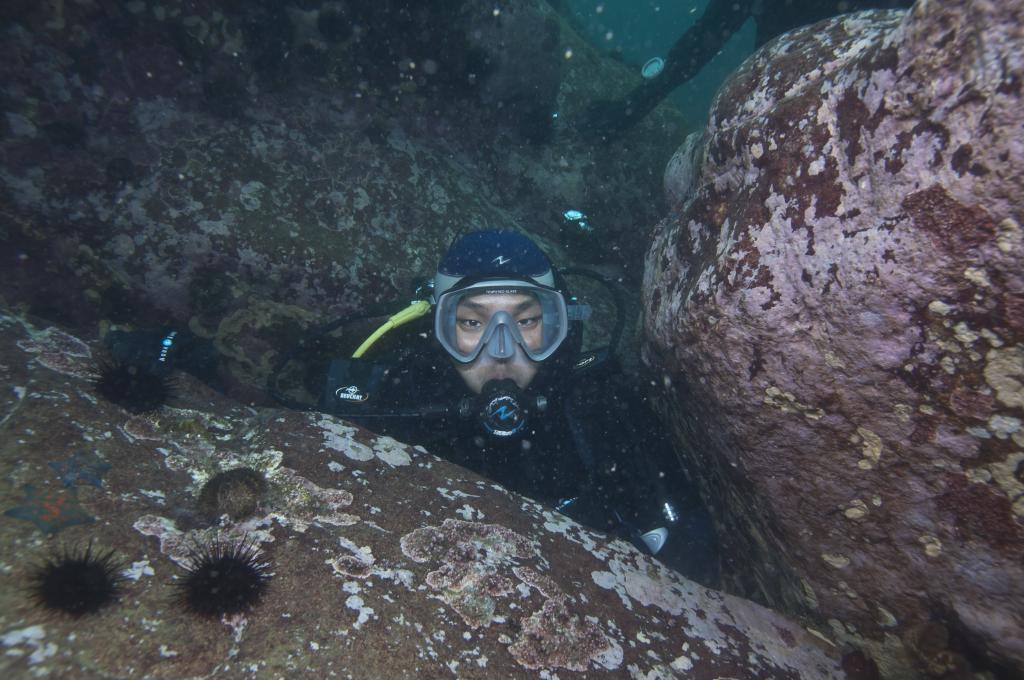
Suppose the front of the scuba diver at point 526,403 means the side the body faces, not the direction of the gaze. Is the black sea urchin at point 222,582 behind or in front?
in front

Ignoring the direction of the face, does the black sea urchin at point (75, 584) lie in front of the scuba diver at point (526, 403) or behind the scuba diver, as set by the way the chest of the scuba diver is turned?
in front

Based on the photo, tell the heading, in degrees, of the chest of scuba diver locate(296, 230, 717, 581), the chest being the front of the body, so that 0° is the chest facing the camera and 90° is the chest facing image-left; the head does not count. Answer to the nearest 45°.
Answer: approximately 0°

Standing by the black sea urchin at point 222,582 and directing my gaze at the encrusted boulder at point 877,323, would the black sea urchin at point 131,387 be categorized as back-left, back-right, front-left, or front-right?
back-left

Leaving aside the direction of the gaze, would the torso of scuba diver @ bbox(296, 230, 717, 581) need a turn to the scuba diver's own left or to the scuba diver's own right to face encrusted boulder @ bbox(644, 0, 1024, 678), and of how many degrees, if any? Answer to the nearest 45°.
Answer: approximately 45° to the scuba diver's own left

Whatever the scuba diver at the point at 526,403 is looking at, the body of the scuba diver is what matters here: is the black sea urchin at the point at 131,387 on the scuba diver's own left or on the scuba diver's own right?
on the scuba diver's own right
